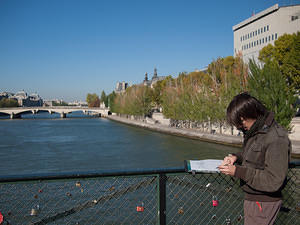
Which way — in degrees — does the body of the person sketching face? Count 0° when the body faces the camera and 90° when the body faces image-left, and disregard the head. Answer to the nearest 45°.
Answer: approximately 90°

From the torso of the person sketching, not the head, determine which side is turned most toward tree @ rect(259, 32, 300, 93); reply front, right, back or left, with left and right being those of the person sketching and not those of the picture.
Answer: right

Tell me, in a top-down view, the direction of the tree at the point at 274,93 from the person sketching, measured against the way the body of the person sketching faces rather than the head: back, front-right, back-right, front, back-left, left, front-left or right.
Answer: right

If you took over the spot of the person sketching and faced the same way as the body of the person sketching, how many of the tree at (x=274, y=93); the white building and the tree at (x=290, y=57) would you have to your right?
3

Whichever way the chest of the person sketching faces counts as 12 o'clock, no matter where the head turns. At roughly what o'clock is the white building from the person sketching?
The white building is roughly at 3 o'clock from the person sketching.
